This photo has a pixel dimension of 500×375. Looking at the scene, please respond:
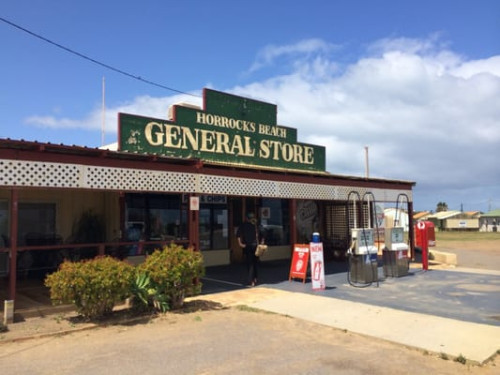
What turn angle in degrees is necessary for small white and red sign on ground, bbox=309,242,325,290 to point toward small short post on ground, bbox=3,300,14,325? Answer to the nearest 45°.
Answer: approximately 45° to its right

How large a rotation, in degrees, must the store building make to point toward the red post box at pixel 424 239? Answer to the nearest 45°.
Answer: approximately 45° to its left

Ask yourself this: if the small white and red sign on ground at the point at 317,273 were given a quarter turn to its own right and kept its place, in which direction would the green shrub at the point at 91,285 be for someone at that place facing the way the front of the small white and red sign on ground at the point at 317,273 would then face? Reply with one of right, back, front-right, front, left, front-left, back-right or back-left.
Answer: front-left

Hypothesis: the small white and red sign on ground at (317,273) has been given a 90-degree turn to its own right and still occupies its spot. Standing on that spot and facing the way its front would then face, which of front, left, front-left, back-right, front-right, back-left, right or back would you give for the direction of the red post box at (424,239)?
back-right

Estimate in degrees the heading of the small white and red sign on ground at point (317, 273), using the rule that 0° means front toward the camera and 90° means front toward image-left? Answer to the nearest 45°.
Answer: approximately 0°

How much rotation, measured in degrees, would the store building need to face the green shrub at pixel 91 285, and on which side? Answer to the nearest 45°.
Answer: approximately 45° to its right

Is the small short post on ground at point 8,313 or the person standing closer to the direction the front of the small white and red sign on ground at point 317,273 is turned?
the small short post on ground

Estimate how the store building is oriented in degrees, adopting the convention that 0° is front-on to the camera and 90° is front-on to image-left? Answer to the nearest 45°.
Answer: approximately 315°

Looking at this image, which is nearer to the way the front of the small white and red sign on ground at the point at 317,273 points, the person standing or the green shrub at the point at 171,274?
the green shrub
